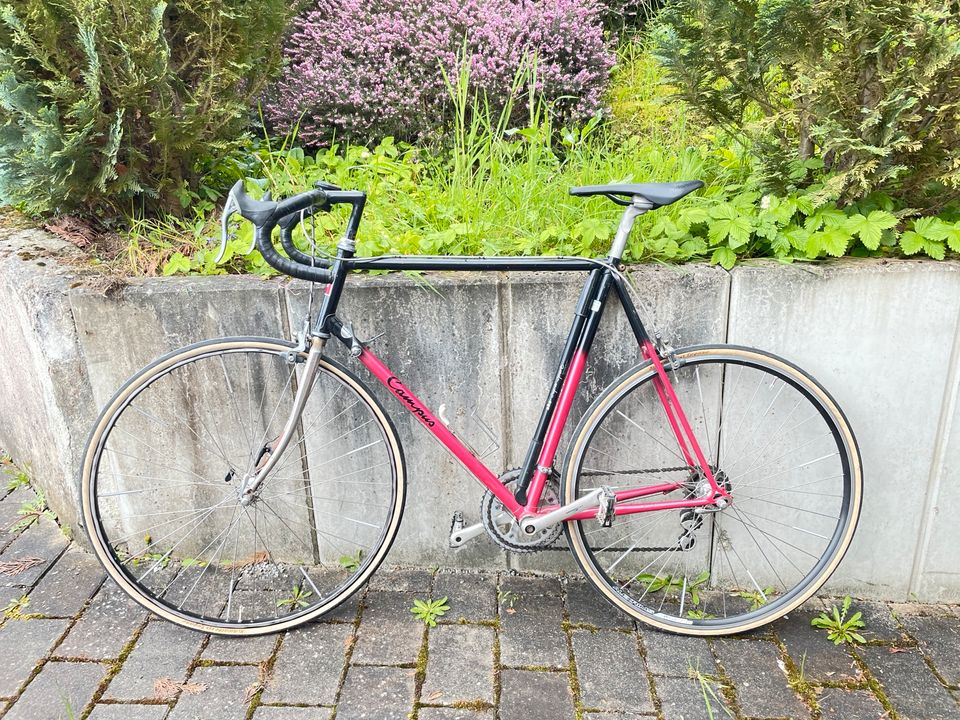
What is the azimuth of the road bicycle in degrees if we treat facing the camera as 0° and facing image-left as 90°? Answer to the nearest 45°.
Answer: approximately 90°

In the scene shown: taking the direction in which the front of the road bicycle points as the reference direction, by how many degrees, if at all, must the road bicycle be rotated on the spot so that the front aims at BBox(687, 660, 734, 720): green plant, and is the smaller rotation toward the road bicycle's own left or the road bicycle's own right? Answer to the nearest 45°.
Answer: approximately 135° to the road bicycle's own left

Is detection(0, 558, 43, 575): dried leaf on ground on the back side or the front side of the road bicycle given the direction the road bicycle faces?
on the front side

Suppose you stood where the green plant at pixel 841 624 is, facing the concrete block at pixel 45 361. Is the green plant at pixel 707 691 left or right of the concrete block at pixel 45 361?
left

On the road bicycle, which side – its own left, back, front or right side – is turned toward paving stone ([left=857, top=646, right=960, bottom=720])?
back

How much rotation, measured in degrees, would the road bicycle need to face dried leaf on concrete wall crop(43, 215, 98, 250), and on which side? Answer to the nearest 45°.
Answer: approximately 45° to its right

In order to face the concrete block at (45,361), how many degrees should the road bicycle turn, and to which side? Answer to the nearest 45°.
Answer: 0° — it already faces it

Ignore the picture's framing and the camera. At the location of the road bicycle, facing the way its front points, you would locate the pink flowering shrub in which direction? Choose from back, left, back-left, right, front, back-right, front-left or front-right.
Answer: right

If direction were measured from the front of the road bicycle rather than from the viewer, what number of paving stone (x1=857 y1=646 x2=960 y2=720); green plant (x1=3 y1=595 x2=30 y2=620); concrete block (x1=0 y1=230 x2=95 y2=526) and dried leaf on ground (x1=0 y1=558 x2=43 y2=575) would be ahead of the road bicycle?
3

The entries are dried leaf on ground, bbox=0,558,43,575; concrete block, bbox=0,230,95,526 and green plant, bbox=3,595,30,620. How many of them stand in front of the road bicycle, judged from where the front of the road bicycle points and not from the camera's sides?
3

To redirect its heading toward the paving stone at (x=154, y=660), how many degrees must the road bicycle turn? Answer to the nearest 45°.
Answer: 0° — it already faces it

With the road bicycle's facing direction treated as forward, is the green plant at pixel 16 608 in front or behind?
in front

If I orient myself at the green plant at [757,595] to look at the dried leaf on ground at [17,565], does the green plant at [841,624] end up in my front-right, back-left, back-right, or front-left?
back-left
